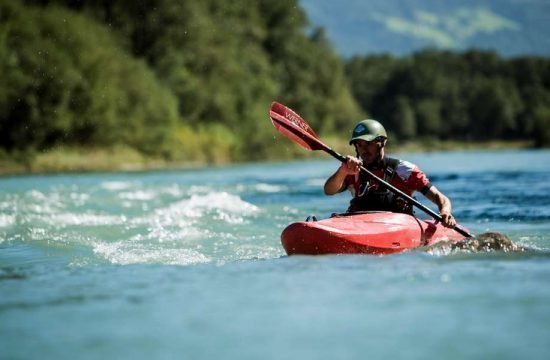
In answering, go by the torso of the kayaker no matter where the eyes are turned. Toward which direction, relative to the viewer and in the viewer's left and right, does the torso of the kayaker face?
facing the viewer and to the left of the viewer

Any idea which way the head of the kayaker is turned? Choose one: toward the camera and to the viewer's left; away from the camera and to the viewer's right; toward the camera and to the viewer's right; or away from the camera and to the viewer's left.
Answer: toward the camera and to the viewer's left
